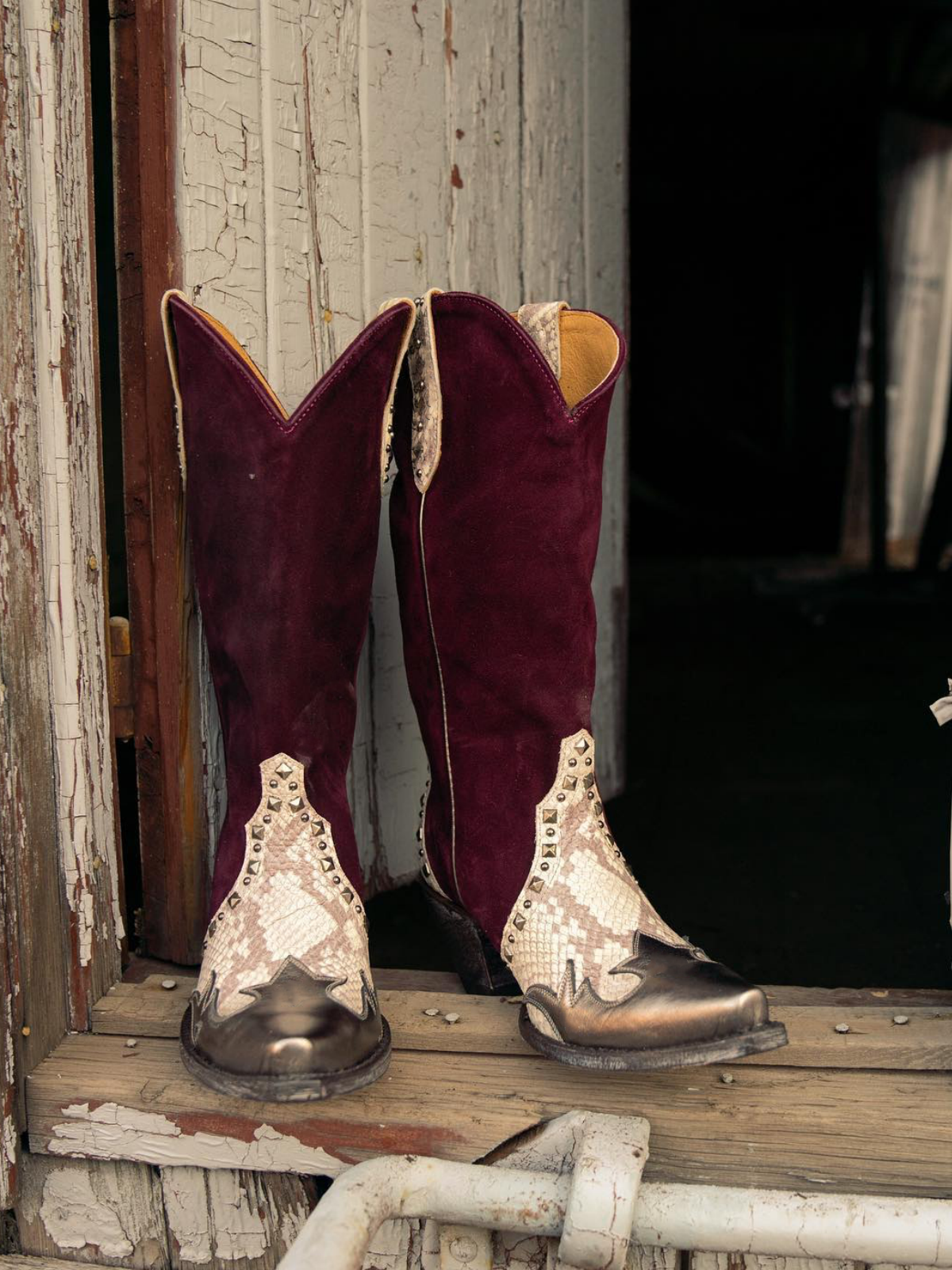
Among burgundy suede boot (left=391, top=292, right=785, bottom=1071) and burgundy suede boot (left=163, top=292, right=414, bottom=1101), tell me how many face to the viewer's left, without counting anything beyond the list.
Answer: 0

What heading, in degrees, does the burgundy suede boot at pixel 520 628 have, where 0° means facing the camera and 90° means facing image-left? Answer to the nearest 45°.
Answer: approximately 315°
